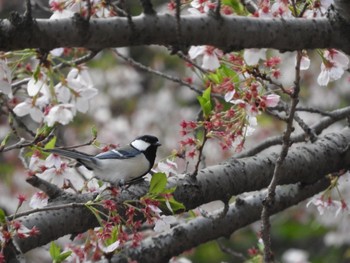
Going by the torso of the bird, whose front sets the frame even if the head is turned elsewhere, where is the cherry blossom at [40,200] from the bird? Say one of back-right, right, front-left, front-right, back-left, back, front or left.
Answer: back-right

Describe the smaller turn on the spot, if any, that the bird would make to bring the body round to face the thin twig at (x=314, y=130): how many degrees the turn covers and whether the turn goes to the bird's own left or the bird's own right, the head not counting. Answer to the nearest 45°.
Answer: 0° — it already faces it

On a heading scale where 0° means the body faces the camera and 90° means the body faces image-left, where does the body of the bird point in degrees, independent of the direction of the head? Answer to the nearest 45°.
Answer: approximately 270°
